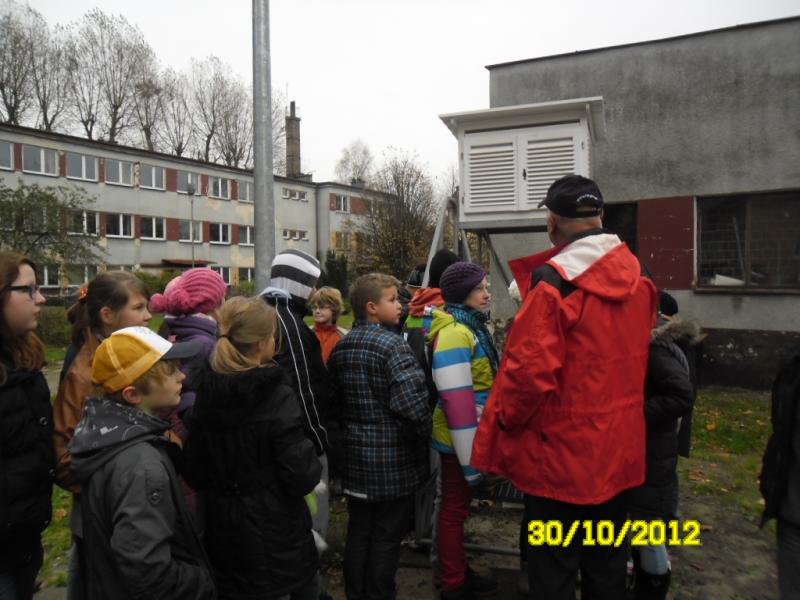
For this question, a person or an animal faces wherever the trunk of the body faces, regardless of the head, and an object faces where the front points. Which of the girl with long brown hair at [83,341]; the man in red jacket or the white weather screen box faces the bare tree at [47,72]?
the man in red jacket

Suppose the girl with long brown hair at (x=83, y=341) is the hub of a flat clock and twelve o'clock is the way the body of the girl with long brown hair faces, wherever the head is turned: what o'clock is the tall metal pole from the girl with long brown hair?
The tall metal pole is roughly at 10 o'clock from the girl with long brown hair.

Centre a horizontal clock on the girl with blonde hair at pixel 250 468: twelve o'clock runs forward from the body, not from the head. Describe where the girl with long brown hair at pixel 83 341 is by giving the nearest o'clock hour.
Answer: The girl with long brown hair is roughly at 9 o'clock from the girl with blonde hair.

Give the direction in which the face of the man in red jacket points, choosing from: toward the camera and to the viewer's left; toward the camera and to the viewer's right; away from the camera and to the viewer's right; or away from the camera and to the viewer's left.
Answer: away from the camera and to the viewer's left

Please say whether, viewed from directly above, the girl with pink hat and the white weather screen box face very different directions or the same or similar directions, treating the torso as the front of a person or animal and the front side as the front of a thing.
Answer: very different directions

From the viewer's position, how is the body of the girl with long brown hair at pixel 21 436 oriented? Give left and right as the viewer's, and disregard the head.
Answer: facing to the right of the viewer

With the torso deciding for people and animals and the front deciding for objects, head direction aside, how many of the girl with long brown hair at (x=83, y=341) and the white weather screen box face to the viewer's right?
1

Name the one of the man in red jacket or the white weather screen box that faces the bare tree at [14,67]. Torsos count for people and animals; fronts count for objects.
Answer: the man in red jacket

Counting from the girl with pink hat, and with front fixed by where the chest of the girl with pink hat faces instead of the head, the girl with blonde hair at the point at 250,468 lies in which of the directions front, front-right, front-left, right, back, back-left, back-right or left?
back-right

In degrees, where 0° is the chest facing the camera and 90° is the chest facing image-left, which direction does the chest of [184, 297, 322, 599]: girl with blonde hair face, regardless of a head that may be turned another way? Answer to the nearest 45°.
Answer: approximately 225°

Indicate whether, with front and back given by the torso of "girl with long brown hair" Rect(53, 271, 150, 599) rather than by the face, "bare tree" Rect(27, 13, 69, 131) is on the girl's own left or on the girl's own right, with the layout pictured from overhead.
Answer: on the girl's own left

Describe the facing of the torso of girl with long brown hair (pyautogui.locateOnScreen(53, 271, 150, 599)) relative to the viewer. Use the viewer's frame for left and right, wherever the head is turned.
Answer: facing to the right of the viewer
